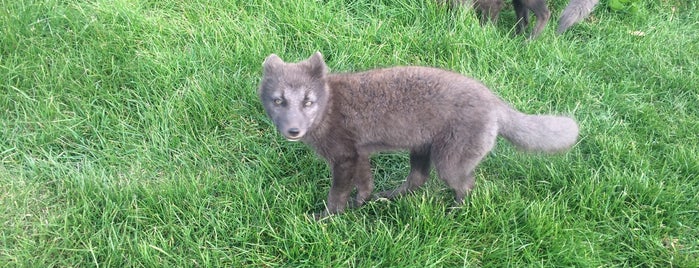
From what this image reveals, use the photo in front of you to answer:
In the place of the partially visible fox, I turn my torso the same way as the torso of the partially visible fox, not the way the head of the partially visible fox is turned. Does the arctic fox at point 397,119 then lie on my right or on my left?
on my left

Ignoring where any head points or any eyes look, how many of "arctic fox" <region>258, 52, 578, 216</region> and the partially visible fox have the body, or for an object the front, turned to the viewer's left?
2

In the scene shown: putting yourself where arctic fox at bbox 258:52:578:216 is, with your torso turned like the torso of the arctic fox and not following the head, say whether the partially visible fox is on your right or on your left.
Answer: on your right

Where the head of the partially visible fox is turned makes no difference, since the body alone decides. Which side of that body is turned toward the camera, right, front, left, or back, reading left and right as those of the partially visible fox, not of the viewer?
left

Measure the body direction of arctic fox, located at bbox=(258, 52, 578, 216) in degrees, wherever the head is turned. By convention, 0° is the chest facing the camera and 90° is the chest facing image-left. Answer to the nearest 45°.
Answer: approximately 90°
